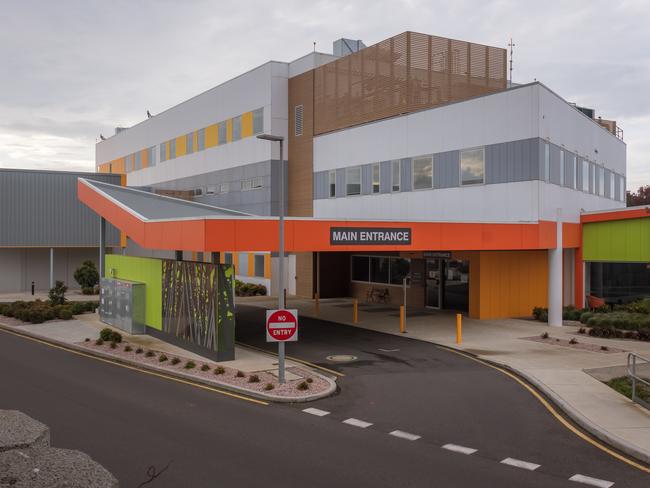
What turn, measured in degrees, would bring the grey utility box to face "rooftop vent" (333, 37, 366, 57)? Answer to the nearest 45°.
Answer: approximately 180°

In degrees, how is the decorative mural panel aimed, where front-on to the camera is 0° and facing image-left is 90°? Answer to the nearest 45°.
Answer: approximately 45°

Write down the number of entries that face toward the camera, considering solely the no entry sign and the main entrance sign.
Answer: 2

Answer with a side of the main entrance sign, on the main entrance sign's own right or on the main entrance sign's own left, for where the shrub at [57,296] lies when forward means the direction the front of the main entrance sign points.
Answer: on the main entrance sign's own right

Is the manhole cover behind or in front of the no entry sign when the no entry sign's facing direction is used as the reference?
behind

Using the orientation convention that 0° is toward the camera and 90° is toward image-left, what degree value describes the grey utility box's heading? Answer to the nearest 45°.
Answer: approximately 45°

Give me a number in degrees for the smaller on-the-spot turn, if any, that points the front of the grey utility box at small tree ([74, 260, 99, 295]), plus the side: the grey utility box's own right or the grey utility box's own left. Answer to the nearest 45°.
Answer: approximately 135° to the grey utility box's own right

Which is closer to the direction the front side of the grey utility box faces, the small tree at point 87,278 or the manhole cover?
the manhole cover

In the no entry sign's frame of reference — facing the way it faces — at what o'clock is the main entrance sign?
The main entrance sign is roughly at 7 o'clock from the no entry sign.

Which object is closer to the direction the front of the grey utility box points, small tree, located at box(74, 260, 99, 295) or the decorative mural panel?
the decorative mural panel

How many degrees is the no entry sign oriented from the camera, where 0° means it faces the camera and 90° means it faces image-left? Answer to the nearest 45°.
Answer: approximately 0°

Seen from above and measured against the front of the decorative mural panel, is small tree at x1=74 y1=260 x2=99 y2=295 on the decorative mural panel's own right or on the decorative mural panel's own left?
on the decorative mural panel's own right

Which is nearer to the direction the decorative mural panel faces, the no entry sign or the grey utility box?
the no entry sign
